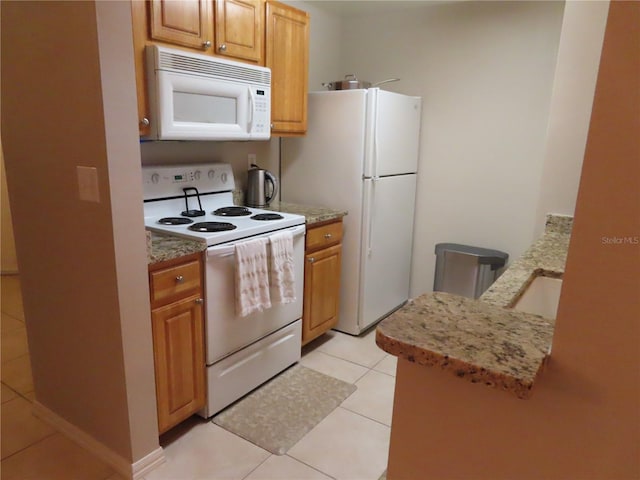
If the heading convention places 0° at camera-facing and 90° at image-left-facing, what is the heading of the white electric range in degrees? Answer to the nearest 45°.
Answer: approximately 315°

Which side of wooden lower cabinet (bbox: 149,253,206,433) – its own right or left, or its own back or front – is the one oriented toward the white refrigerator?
left

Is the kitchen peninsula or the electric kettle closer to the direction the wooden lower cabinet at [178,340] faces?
the kitchen peninsula

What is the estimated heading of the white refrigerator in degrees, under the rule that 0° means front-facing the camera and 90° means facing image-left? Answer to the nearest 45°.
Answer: approximately 315°

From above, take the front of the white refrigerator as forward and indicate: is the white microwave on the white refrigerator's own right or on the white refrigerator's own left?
on the white refrigerator's own right

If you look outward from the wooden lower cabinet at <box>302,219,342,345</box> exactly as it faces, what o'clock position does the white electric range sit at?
The white electric range is roughly at 3 o'clock from the wooden lower cabinet.

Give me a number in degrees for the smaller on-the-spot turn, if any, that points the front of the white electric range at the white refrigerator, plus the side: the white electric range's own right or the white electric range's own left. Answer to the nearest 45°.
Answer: approximately 90° to the white electric range's own left

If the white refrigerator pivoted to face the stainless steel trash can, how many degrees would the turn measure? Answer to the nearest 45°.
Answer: approximately 45° to its left
